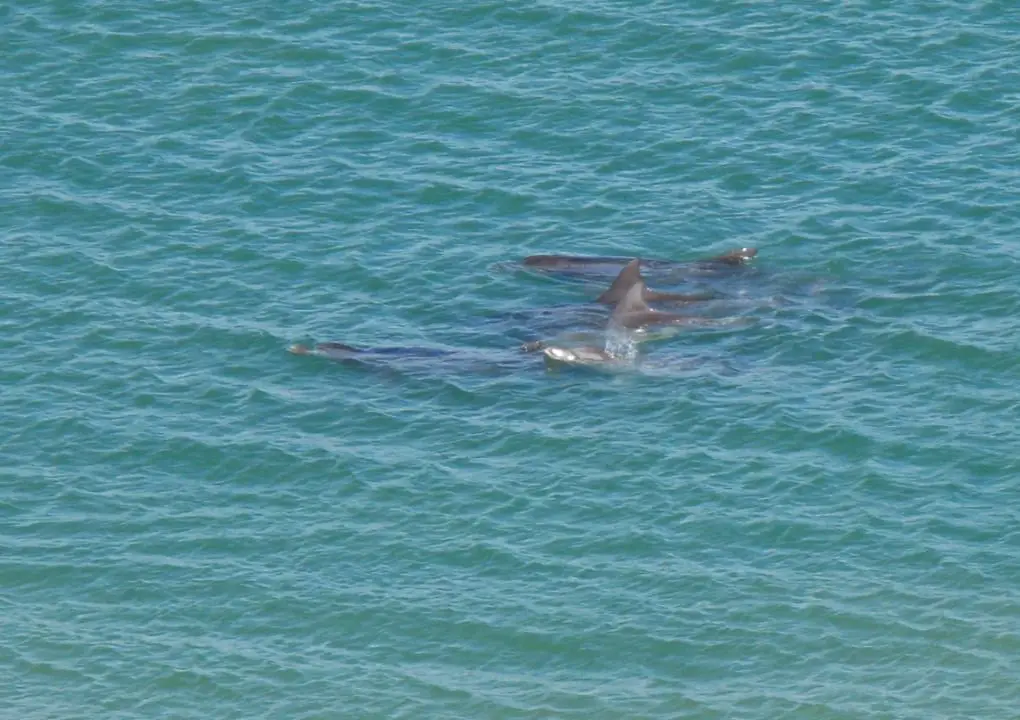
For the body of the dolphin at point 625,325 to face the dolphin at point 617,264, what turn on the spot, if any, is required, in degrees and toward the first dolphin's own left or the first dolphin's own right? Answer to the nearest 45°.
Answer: approximately 90° to the first dolphin's own right

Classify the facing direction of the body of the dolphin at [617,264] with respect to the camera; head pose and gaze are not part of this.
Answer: to the viewer's left

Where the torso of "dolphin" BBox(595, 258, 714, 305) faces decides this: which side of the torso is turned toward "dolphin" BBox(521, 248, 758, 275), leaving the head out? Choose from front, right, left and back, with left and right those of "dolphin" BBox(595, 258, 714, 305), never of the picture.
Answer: right

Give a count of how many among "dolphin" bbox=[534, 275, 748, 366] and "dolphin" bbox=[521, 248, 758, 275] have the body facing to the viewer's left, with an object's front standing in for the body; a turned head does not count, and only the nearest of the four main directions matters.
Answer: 2

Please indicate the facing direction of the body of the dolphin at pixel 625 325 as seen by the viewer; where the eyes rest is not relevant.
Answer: to the viewer's left

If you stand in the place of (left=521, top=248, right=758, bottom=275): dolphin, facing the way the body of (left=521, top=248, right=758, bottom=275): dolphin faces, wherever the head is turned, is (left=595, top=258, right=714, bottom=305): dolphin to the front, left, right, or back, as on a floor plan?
left

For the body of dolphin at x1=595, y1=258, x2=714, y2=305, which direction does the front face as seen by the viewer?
to the viewer's left
